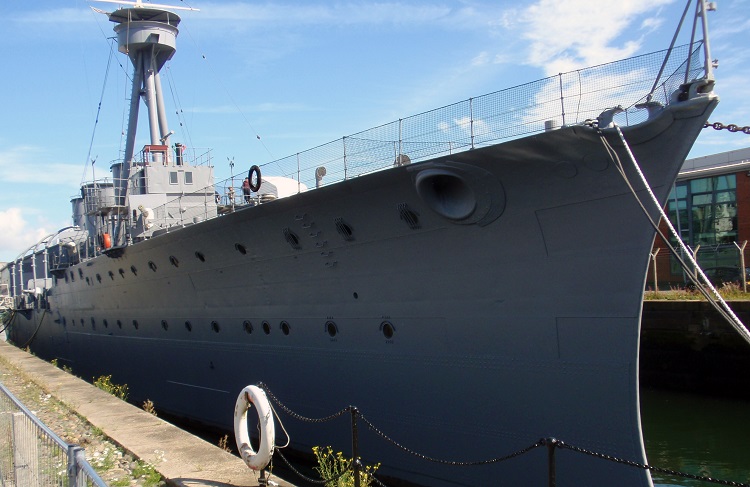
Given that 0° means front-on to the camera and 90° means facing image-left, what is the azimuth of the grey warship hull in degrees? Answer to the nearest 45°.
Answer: approximately 315°

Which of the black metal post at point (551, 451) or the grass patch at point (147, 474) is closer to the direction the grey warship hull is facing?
the black metal post

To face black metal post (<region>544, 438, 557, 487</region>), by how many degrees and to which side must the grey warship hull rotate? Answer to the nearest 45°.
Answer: approximately 45° to its right

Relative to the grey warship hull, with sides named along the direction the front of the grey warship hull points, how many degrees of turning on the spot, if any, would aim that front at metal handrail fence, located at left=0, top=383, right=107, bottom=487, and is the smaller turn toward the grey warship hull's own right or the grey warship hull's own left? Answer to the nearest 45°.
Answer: approximately 90° to the grey warship hull's own right

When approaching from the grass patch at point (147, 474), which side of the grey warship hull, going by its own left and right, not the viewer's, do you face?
right

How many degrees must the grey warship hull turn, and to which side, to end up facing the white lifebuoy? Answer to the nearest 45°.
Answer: approximately 90° to its right

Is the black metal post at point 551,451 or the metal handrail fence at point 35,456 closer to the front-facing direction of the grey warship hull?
the black metal post
